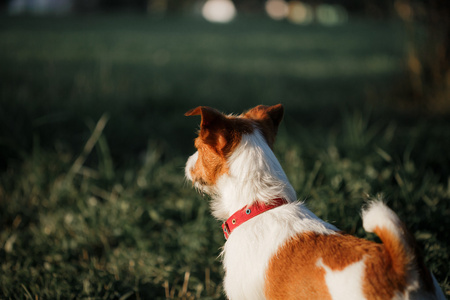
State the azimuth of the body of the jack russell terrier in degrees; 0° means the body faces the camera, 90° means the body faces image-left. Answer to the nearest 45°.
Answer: approximately 135°
